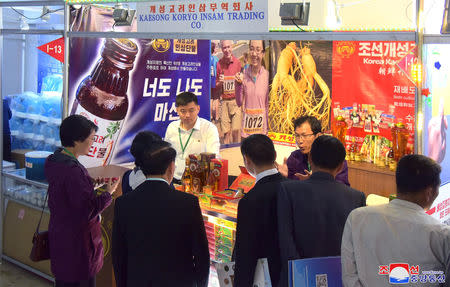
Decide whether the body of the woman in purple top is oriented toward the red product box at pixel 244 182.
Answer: yes

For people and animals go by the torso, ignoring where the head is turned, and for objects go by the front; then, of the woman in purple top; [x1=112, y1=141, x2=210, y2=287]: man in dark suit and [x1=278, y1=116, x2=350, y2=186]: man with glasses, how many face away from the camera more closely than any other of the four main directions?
1

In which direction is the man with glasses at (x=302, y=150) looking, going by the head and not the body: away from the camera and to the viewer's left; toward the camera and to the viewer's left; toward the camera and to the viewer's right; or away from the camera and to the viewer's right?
toward the camera and to the viewer's left

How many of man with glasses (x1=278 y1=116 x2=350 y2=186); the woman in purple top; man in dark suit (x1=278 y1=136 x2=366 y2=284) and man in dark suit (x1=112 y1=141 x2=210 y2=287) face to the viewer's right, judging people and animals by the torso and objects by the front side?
1

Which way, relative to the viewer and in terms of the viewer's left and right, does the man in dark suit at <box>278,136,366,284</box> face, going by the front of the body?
facing away from the viewer

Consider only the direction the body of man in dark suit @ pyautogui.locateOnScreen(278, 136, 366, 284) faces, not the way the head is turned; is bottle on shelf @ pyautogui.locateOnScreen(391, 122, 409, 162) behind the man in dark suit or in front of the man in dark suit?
in front

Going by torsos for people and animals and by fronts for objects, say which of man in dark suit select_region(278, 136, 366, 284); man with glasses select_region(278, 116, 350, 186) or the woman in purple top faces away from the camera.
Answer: the man in dark suit

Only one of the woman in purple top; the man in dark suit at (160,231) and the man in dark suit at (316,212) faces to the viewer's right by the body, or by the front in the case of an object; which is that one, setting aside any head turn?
the woman in purple top

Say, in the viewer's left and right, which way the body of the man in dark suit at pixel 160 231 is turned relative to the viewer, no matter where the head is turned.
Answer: facing away from the viewer

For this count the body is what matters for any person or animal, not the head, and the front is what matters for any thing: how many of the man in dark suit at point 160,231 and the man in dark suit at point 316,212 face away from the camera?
2

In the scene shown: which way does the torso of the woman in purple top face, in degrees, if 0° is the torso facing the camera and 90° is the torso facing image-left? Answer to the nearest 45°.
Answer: approximately 270°

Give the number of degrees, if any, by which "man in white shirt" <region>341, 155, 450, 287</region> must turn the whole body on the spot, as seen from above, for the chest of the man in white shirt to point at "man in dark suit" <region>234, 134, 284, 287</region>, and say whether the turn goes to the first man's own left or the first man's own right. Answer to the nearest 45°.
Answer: approximately 90° to the first man's own left

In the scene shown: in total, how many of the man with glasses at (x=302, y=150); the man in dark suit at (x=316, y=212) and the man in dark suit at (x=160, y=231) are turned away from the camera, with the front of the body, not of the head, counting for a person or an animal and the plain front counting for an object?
2

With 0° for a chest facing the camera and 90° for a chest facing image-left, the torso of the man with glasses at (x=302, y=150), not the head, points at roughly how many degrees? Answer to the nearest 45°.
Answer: approximately 45°
